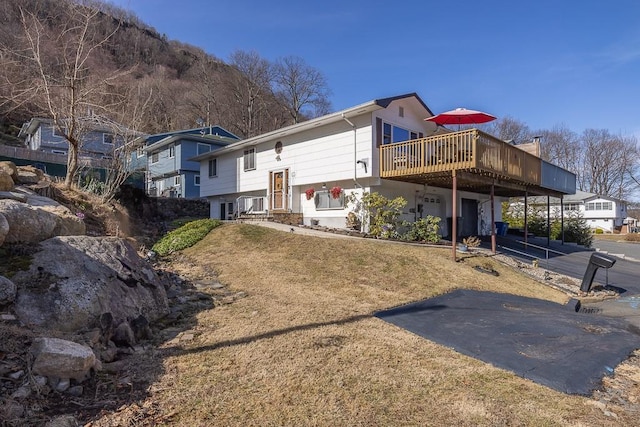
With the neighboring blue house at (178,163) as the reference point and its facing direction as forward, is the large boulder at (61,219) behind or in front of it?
in front

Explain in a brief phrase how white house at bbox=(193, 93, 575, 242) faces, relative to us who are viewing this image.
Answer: facing the viewer and to the left of the viewer

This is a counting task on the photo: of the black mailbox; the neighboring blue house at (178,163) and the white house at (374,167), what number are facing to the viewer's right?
1

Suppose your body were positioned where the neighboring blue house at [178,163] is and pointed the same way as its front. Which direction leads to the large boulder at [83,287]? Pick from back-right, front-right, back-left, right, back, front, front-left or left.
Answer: front-left

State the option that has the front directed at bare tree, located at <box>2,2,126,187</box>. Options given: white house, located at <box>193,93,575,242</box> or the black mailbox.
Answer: the white house

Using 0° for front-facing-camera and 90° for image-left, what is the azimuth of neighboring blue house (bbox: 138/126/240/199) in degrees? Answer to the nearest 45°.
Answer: approximately 45°
